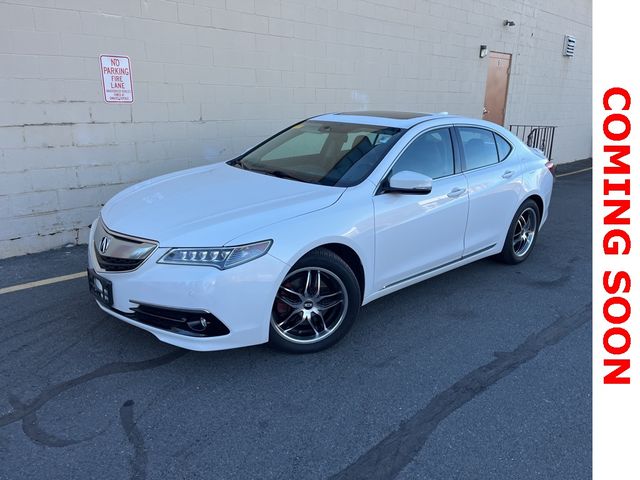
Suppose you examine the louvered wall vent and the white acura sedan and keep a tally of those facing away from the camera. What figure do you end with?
0

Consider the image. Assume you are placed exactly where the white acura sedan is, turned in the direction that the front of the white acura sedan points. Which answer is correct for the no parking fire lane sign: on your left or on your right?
on your right

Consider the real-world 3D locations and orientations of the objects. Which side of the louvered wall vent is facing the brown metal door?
right

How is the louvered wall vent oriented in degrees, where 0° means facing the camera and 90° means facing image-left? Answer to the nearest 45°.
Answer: approximately 315°

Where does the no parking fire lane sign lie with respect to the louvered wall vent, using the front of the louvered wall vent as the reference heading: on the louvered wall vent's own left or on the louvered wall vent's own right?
on the louvered wall vent's own right

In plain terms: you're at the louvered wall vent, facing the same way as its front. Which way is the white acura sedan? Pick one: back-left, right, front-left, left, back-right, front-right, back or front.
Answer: front-right

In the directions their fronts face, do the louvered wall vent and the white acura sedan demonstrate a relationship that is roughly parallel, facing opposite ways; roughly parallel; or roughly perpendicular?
roughly perpendicular
